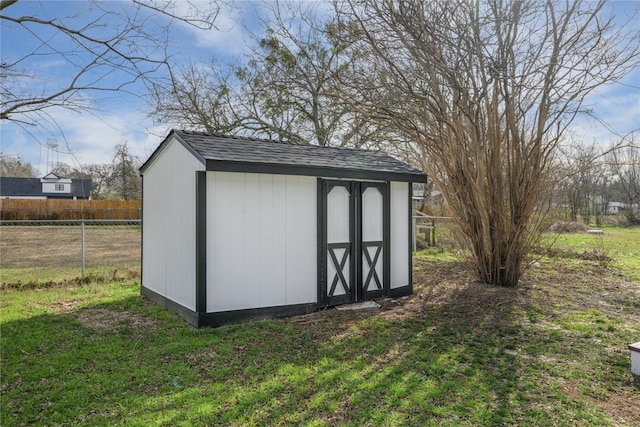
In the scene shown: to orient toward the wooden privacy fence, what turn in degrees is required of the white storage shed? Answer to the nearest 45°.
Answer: approximately 180°

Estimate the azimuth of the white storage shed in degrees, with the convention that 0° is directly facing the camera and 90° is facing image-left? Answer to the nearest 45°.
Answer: approximately 315°

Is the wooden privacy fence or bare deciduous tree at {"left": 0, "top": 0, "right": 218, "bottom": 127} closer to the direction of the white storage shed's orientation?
the bare deciduous tree

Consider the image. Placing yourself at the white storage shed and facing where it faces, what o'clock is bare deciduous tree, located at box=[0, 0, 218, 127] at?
The bare deciduous tree is roughly at 3 o'clock from the white storage shed.

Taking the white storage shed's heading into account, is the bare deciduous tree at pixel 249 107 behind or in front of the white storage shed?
behind

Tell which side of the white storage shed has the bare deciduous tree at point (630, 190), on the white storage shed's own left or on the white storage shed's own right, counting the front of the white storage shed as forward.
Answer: on the white storage shed's own left

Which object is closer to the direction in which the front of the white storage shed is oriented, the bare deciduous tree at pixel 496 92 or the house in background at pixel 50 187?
the bare deciduous tree

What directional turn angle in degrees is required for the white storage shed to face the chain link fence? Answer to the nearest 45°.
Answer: approximately 180°
